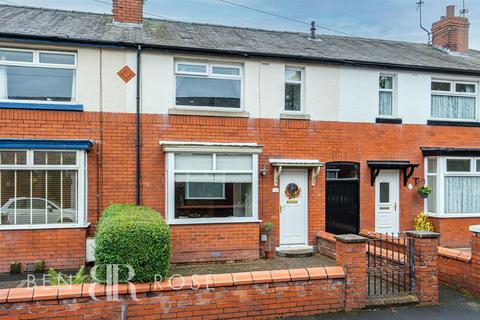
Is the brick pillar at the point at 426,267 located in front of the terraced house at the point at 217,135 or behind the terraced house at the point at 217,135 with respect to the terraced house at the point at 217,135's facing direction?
in front

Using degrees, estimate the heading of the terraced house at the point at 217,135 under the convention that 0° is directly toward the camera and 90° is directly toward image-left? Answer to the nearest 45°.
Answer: approximately 0°

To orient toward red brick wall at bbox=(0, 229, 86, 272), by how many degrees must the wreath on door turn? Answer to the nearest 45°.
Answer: approximately 45° to its right

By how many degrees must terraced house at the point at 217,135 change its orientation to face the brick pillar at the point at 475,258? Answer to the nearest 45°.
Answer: approximately 45° to its left

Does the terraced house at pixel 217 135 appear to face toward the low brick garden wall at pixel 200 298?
yes

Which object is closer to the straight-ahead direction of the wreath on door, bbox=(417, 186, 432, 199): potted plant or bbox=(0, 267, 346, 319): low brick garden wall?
the low brick garden wall

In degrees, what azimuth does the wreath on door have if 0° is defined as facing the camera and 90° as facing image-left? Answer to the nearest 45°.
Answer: approximately 0°
